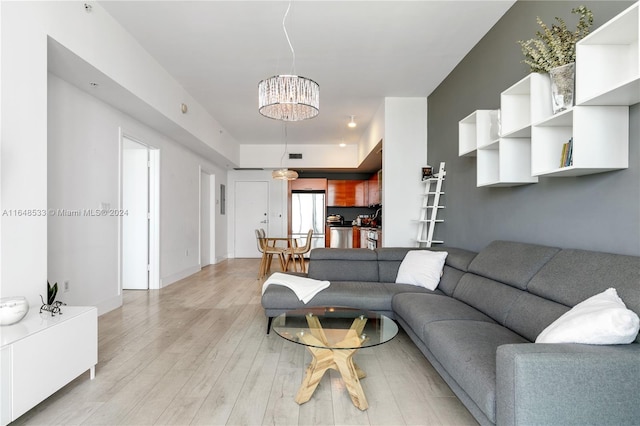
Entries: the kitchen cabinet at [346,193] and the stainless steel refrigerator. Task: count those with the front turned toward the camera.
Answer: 2

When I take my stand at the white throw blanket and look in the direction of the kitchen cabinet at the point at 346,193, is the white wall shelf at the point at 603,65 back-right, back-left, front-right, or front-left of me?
back-right

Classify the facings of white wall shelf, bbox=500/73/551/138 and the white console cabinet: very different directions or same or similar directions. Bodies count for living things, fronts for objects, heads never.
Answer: very different directions

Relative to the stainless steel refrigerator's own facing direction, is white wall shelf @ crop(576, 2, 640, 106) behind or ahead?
ahead

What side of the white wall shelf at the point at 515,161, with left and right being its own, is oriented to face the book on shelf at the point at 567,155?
left

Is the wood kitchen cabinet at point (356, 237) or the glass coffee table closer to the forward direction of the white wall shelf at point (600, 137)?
the glass coffee table

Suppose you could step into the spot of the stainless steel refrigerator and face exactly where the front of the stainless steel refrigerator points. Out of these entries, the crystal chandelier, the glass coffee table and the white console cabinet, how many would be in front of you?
3

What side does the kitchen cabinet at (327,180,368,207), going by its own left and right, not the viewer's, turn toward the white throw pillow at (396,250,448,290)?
front

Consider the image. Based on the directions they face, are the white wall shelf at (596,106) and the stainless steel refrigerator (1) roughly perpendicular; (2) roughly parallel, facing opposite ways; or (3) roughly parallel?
roughly perpendicular

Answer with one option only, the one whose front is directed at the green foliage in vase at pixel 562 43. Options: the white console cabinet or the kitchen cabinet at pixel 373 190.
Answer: the white console cabinet

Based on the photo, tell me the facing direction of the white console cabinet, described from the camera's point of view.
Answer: facing the viewer and to the right of the viewer

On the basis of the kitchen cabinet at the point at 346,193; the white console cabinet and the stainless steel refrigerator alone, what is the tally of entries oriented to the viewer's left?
0

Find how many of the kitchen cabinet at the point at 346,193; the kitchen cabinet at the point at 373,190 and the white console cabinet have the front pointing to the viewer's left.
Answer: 1

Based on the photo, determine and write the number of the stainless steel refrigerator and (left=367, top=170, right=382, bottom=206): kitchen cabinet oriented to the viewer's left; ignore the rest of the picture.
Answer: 1

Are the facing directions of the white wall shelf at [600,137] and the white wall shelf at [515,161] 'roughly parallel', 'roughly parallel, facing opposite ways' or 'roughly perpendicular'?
roughly parallel
